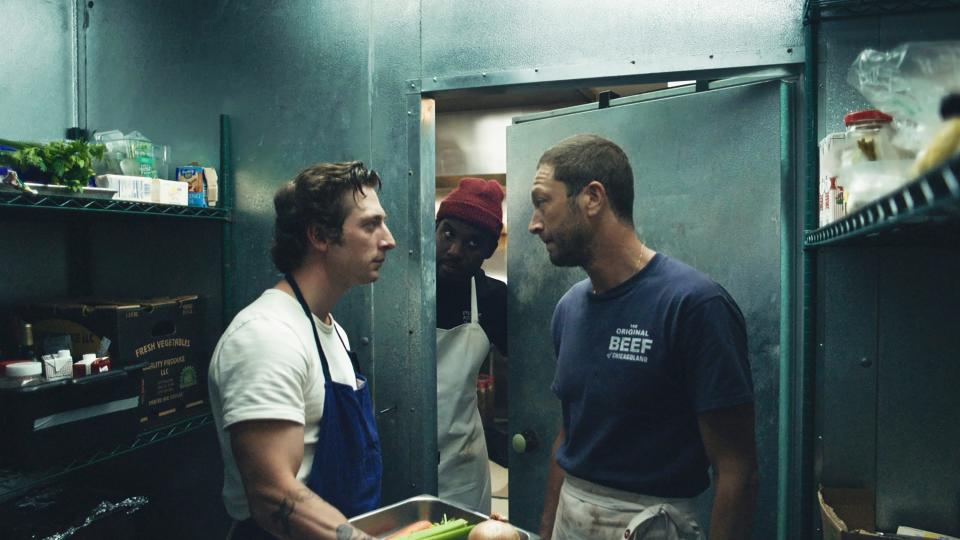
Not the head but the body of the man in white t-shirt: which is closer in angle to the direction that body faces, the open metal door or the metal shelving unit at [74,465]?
the open metal door

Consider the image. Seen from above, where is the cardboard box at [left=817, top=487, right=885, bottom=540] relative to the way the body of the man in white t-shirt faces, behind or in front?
in front

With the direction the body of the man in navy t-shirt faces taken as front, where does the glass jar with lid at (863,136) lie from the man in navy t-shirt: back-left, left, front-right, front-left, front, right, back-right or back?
left

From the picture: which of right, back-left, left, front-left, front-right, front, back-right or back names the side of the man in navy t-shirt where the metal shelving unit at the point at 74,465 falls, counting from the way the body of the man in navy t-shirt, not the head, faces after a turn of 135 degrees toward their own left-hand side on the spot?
back

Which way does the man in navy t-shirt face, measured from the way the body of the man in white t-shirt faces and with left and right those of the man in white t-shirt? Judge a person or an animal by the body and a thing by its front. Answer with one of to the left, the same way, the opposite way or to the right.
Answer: the opposite way

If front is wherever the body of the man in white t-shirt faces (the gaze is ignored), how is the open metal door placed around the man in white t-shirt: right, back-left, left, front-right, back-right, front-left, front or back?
front

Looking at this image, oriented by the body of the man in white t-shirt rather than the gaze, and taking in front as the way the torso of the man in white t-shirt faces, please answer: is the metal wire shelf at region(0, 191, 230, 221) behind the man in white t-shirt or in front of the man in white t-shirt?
behind

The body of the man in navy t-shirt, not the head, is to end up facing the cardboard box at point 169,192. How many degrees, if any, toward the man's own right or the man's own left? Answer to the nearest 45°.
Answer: approximately 45° to the man's own right

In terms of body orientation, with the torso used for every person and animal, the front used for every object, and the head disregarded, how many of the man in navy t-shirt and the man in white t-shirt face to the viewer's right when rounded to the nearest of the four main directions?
1

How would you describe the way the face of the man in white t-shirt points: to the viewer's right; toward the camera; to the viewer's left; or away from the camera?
to the viewer's right

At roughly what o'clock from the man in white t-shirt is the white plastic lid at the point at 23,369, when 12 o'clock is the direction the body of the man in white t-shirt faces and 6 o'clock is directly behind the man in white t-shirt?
The white plastic lid is roughly at 7 o'clock from the man in white t-shirt.

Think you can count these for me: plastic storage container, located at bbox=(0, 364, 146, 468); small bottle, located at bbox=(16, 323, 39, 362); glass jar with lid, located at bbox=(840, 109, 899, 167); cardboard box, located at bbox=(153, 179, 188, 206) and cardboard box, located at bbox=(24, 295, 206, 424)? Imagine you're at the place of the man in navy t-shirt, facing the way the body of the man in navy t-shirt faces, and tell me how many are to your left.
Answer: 1

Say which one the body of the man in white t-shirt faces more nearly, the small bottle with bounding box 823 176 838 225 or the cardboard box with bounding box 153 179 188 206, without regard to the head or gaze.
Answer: the small bottle

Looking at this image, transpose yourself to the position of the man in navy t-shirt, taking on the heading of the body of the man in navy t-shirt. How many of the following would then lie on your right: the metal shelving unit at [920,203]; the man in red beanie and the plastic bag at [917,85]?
1

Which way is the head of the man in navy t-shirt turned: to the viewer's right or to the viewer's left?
to the viewer's left

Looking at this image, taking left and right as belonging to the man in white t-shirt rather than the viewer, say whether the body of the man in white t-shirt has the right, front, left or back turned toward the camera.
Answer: right
